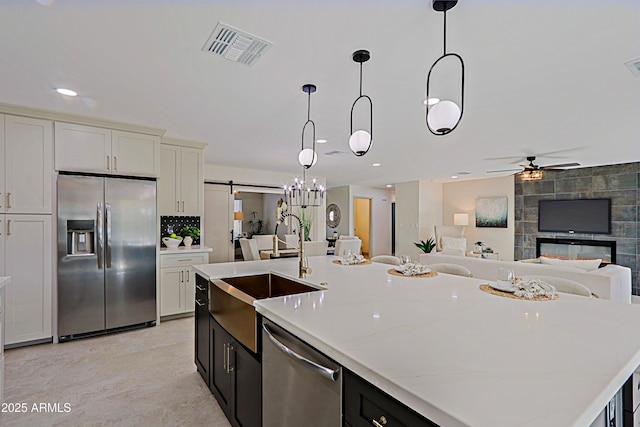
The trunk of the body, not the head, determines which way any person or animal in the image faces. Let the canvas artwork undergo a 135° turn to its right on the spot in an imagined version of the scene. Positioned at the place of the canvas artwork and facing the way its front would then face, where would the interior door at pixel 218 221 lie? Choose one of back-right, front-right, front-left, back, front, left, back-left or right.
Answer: left

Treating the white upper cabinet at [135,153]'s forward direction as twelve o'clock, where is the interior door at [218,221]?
The interior door is roughly at 7 o'clock from the white upper cabinet.

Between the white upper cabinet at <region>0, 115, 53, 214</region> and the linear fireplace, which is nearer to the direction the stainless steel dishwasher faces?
the white upper cabinet

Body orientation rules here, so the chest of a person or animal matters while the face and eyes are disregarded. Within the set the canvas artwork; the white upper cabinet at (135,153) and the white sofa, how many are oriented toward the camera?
2

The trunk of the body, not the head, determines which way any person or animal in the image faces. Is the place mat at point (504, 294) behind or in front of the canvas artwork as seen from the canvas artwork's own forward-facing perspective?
in front

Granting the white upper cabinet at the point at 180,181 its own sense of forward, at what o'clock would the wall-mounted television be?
The wall-mounted television is roughly at 9 o'clock from the white upper cabinet.

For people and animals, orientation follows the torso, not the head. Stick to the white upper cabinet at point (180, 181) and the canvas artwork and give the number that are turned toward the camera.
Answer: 2

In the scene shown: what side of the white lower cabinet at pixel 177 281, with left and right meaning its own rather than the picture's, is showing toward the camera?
front

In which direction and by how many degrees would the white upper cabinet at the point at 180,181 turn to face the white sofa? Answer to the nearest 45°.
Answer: approximately 45° to its left

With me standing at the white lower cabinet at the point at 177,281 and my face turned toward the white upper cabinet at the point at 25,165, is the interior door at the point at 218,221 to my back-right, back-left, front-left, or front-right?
back-right

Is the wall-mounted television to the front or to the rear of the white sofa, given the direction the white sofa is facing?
to the front

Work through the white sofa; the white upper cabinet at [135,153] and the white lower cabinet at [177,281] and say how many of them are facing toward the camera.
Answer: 2

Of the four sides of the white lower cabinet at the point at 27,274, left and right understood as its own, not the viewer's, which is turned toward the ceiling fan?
left

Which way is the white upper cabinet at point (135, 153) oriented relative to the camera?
toward the camera

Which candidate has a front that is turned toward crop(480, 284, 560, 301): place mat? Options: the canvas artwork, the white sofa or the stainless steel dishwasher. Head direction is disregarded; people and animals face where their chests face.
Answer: the canvas artwork

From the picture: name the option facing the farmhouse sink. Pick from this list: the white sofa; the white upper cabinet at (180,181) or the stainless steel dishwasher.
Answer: the white upper cabinet

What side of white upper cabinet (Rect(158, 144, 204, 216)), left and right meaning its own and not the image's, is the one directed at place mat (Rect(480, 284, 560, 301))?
front
